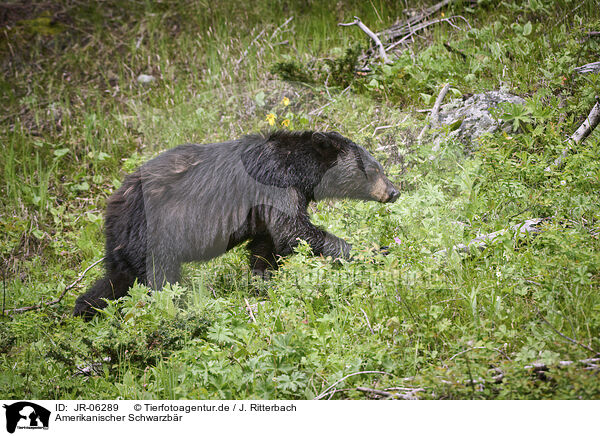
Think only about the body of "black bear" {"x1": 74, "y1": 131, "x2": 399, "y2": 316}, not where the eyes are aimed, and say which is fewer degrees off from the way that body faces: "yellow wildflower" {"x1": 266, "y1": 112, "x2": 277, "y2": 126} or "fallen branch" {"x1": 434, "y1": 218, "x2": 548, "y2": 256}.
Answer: the fallen branch

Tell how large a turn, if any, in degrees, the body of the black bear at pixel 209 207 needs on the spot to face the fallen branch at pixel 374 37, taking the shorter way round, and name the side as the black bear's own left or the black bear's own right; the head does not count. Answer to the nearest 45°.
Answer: approximately 45° to the black bear's own left

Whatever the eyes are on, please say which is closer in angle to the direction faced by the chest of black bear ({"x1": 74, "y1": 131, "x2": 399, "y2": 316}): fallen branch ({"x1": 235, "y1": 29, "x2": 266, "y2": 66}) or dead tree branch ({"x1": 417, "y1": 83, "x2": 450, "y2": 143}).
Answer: the dead tree branch

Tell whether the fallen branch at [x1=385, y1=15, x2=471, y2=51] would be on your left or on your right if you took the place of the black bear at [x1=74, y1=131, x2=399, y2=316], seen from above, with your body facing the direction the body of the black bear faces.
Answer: on your left

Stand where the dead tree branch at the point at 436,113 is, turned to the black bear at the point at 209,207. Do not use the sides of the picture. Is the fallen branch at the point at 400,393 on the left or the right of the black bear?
left

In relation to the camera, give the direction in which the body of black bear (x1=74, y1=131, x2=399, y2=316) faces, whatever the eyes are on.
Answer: to the viewer's right

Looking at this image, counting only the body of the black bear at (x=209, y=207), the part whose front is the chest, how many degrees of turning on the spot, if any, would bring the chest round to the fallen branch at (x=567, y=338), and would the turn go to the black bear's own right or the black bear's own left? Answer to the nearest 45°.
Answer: approximately 45° to the black bear's own right

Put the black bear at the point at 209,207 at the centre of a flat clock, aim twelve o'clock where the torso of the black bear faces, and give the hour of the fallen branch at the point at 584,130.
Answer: The fallen branch is roughly at 12 o'clock from the black bear.

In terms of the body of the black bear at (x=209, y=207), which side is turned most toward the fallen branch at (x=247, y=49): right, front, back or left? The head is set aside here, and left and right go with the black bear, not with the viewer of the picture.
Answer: left

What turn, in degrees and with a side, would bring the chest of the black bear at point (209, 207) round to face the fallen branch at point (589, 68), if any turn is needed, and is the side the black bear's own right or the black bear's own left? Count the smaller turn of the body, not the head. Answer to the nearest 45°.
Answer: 0° — it already faces it

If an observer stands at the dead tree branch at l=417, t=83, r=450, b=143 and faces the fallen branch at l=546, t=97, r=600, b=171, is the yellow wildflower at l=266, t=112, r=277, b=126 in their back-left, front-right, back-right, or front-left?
back-right
